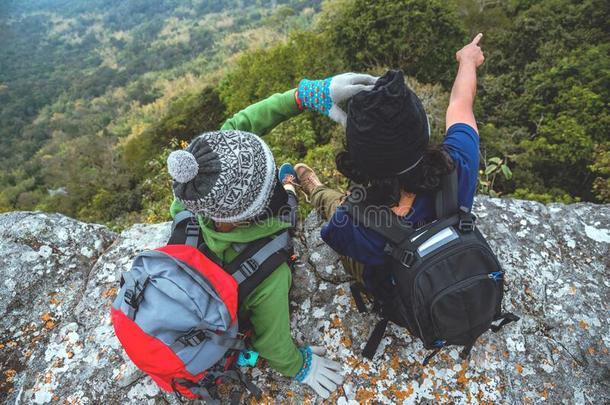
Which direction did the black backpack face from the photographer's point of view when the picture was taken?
facing the viewer and to the right of the viewer

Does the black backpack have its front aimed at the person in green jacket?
no

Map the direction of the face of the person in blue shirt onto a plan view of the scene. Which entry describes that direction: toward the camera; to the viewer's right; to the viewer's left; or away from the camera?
away from the camera
